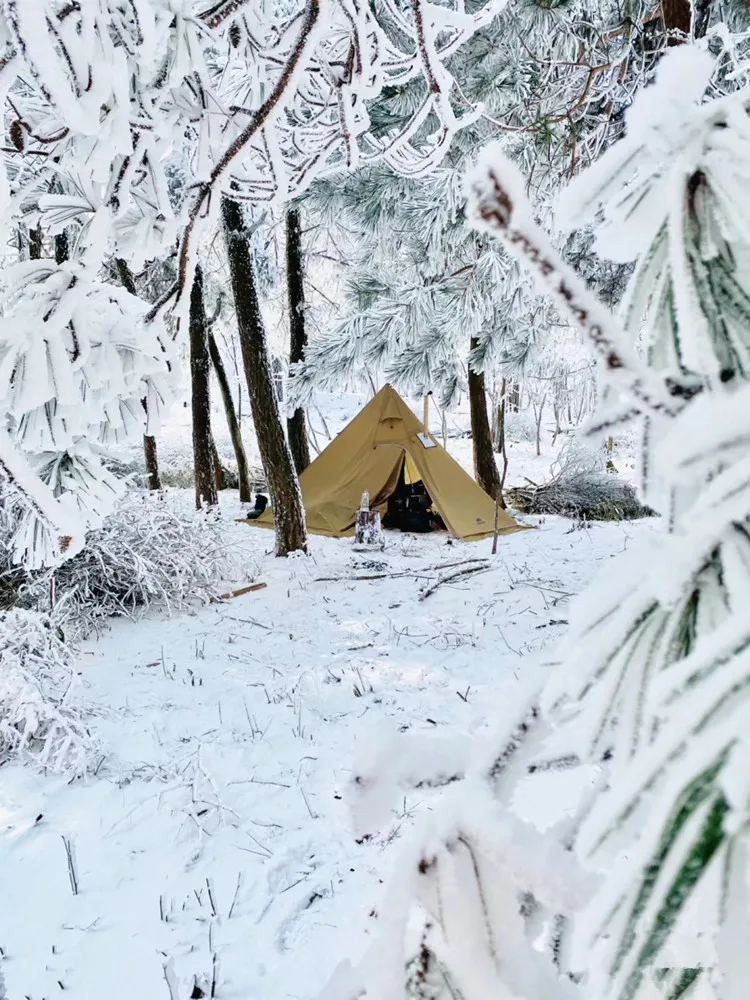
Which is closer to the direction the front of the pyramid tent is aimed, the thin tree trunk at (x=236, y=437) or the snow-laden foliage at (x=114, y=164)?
the snow-laden foliage

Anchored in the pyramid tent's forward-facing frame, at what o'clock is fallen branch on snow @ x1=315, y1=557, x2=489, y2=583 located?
The fallen branch on snow is roughly at 12 o'clock from the pyramid tent.

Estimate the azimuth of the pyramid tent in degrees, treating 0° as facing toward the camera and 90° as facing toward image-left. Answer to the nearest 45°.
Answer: approximately 0°

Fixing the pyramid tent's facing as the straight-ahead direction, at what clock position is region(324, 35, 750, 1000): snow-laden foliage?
The snow-laden foliage is roughly at 12 o'clock from the pyramid tent.

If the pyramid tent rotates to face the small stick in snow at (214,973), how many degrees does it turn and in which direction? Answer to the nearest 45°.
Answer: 0° — it already faces it

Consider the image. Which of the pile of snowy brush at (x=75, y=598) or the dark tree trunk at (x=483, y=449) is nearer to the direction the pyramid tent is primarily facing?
the pile of snowy brush

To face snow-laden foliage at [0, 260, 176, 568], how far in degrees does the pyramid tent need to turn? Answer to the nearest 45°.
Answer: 0° — it already faces it

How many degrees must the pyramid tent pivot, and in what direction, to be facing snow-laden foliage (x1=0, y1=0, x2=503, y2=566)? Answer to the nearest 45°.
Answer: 0° — it already faces it
